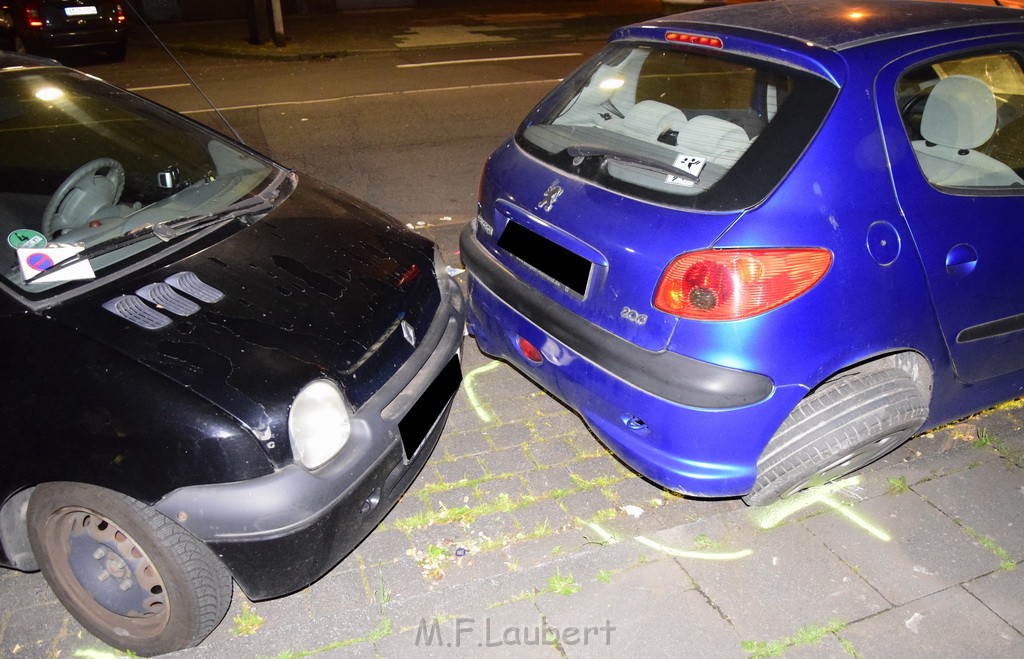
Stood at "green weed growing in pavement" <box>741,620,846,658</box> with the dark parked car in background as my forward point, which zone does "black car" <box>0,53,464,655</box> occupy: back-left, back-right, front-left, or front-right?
front-left

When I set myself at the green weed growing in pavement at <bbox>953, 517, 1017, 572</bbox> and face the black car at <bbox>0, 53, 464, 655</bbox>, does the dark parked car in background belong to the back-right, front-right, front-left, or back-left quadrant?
front-right

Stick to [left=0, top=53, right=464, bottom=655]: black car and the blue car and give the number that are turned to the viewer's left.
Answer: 0

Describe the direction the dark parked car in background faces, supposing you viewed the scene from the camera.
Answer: facing away from the viewer and to the left of the viewer

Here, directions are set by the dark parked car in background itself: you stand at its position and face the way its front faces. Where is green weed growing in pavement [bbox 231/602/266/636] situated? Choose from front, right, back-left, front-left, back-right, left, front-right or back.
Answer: back-left

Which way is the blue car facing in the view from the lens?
facing away from the viewer and to the right of the viewer

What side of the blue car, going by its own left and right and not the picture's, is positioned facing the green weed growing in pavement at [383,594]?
back

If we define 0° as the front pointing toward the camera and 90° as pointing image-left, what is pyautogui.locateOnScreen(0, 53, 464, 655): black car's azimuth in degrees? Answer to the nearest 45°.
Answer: approximately 315°

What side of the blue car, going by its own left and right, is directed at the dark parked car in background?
left

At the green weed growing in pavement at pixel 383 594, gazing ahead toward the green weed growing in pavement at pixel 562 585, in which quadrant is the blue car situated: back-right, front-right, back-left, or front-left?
front-left
